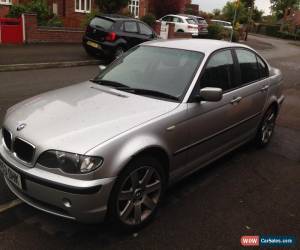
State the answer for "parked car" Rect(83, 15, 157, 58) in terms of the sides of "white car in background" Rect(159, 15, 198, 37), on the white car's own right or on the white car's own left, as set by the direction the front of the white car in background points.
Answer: on the white car's own left

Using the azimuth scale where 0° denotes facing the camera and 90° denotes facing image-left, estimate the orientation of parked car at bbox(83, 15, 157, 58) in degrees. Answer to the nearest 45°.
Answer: approximately 225°

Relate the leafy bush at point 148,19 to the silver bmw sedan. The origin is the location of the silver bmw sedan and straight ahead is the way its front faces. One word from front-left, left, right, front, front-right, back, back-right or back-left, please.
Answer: back-right

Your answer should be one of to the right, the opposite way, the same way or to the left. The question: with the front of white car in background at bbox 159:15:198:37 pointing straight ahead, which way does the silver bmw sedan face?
to the left

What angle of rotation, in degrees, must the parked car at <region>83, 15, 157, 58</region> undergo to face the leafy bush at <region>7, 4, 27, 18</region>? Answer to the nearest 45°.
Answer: approximately 90° to its left

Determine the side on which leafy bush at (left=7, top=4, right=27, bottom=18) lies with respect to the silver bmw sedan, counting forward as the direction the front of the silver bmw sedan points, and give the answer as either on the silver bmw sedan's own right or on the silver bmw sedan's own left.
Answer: on the silver bmw sedan's own right

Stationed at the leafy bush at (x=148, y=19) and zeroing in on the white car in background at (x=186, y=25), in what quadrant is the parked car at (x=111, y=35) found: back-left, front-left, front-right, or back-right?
back-right

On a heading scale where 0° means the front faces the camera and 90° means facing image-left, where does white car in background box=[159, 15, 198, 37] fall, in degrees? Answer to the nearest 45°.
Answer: approximately 135°

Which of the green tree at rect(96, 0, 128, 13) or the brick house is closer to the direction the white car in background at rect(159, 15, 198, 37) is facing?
the brick house

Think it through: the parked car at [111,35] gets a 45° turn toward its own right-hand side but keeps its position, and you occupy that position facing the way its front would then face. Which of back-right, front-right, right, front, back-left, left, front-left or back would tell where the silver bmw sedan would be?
right
